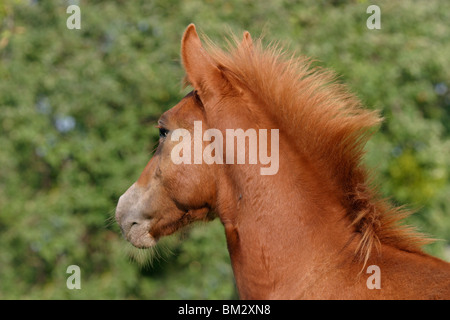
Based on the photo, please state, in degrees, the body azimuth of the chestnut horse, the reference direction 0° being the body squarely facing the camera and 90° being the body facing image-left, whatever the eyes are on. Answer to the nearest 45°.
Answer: approximately 90°
